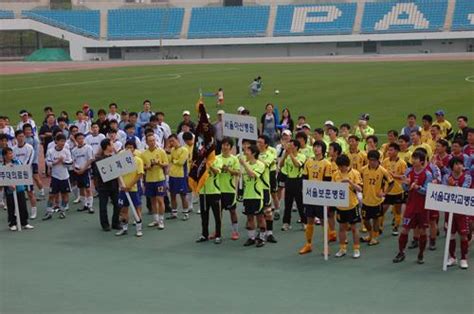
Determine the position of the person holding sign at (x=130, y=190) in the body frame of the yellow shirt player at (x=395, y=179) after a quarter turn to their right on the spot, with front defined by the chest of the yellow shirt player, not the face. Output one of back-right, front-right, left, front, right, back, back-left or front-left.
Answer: front-left

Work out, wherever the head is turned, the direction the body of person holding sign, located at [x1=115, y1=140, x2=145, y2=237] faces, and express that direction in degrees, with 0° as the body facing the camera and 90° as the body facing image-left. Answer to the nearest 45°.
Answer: approximately 45°

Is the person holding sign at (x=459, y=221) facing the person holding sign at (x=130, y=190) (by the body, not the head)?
no

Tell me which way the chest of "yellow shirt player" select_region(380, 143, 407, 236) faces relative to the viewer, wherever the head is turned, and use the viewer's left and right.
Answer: facing the viewer and to the left of the viewer

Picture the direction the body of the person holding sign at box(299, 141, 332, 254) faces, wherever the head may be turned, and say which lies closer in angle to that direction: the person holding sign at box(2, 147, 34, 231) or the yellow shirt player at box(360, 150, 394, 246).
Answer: the person holding sign

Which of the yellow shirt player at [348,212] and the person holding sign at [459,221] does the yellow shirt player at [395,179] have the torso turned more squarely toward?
the yellow shirt player

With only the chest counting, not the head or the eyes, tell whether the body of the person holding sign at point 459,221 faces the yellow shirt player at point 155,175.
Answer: no

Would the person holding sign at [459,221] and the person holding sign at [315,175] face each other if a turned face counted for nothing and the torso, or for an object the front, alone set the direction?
no

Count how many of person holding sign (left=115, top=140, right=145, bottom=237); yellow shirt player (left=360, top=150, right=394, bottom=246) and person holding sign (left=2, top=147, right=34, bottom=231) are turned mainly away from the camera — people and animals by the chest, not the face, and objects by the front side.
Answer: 0

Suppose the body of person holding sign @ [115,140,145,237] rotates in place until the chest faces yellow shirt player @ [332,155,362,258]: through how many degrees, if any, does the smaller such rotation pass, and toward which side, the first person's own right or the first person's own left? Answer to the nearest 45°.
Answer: approximately 90° to the first person's own left

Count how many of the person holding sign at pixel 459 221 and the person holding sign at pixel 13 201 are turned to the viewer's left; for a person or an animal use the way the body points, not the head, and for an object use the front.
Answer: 0

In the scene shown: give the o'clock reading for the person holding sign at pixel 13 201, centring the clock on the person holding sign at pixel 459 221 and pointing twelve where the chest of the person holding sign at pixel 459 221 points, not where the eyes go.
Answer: the person holding sign at pixel 13 201 is roughly at 3 o'clock from the person holding sign at pixel 459 221.

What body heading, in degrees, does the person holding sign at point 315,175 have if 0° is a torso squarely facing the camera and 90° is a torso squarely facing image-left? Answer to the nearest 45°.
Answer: approximately 45°

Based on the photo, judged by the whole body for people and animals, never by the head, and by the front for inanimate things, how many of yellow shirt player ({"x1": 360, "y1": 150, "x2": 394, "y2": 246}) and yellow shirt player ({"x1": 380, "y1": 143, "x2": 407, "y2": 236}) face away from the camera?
0

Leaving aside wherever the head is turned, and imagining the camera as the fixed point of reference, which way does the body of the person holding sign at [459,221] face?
toward the camera
